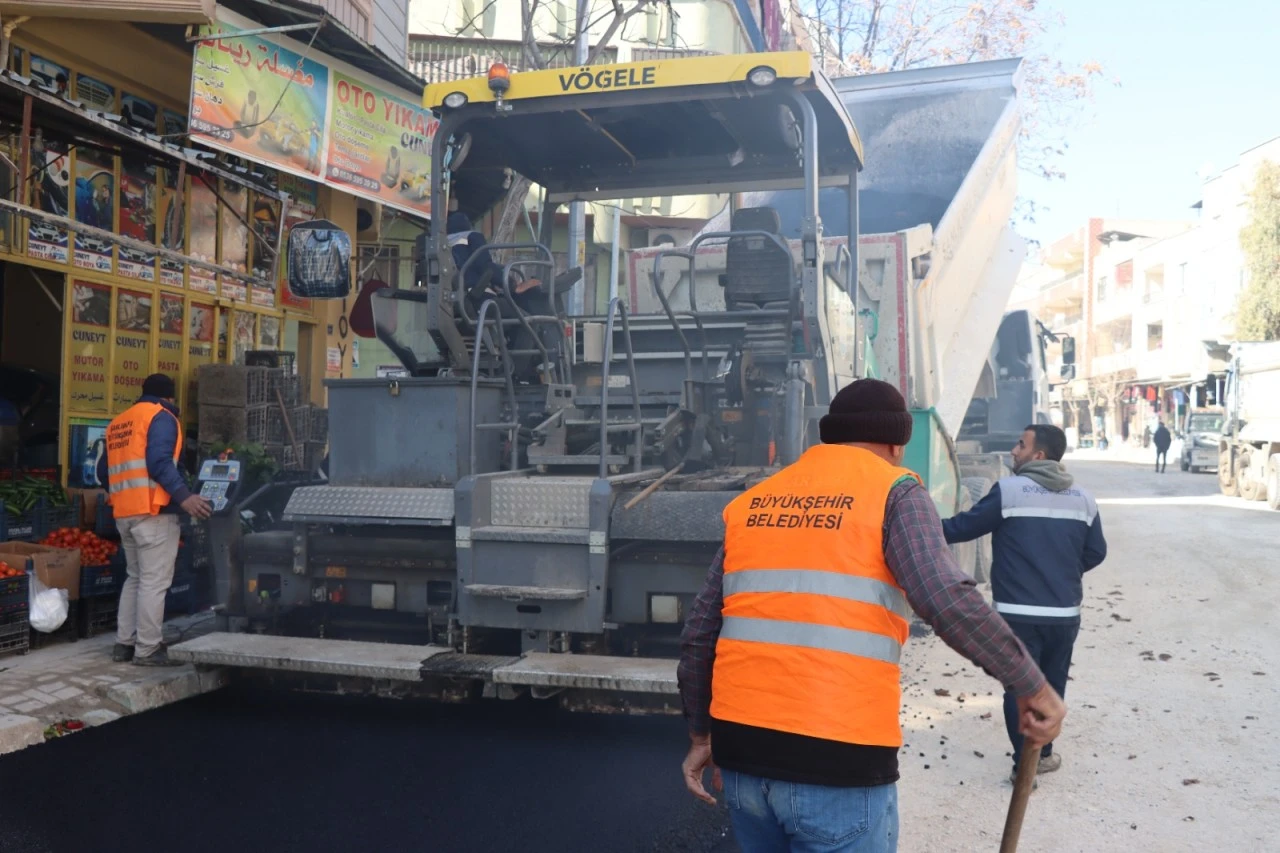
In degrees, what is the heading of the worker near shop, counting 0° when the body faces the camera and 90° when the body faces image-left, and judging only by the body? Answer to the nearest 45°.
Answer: approximately 225°

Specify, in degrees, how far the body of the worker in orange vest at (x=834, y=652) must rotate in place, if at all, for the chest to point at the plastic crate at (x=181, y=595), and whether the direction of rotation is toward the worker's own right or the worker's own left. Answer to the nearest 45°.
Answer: approximately 90° to the worker's own left

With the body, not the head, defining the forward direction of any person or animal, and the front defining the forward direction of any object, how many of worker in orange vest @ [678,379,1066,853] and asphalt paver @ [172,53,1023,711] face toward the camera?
0

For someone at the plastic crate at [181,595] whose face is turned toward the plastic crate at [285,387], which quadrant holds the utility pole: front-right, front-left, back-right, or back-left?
front-right

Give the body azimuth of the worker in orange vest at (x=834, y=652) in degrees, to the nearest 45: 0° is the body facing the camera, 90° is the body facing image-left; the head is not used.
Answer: approximately 225°

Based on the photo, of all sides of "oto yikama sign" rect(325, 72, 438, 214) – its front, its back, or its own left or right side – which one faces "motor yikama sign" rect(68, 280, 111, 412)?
right

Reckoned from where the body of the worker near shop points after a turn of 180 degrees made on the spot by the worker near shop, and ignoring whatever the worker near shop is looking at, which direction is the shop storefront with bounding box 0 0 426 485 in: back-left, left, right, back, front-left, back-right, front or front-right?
back-right

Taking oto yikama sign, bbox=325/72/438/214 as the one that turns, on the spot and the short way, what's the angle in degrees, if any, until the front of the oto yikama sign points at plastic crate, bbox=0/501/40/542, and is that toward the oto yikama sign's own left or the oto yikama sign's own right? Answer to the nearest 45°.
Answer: approximately 90° to the oto yikama sign's own right

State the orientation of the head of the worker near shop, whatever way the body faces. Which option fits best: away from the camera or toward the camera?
away from the camera

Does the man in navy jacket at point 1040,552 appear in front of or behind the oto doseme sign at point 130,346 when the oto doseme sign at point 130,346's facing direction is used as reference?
in front
